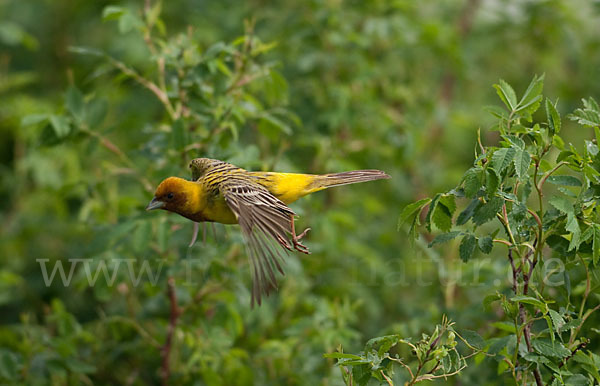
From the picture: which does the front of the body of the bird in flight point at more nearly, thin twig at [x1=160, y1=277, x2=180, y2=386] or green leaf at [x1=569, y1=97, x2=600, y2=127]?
the thin twig

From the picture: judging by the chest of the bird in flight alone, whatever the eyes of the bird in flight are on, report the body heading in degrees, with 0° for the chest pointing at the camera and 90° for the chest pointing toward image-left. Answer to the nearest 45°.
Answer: approximately 90°

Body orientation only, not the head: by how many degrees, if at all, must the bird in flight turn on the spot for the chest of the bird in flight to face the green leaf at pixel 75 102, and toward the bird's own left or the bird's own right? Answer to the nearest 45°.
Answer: approximately 45° to the bird's own right

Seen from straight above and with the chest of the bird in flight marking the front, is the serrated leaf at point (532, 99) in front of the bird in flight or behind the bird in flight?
behind

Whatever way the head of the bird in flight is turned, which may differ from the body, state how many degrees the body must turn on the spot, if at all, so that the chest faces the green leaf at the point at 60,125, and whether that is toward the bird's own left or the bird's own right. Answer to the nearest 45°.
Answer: approximately 45° to the bird's own right

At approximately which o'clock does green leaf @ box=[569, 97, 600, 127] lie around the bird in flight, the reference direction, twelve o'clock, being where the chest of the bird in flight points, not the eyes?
The green leaf is roughly at 7 o'clock from the bird in flight.

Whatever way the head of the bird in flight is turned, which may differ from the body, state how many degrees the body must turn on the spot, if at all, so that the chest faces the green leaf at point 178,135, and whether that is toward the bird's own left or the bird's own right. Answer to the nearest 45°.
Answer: approximately 45° to the bird's own right
